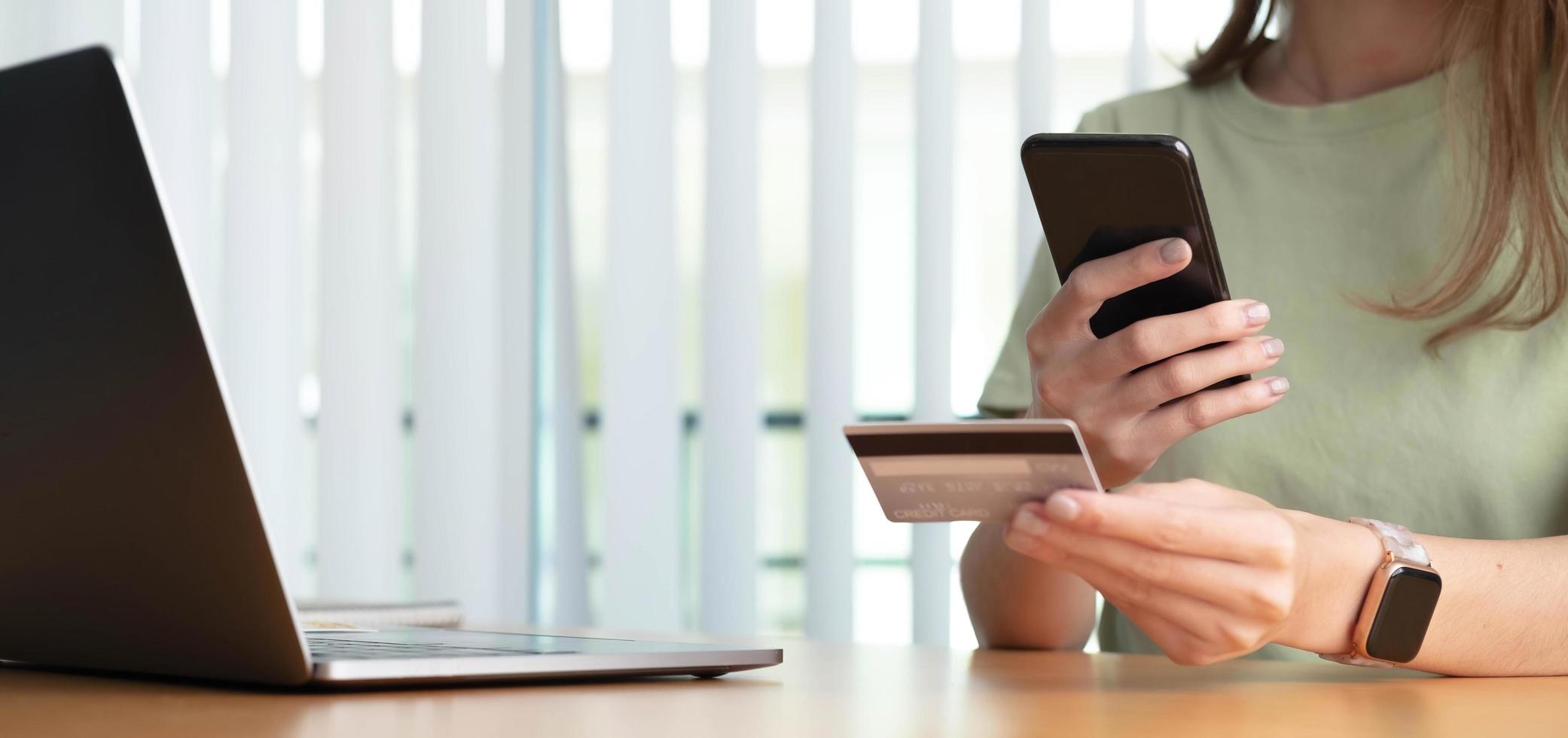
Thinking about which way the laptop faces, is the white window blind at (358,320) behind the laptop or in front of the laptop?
in front

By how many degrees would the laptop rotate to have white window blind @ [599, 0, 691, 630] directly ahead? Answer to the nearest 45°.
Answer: approximately 45° to its left

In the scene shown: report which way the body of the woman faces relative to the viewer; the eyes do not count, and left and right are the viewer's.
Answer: facing the viewer and to the left of the viewer

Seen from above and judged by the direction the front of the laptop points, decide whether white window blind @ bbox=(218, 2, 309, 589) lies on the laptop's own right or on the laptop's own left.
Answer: on the laptop's own left

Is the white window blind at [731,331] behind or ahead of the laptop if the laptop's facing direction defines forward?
ahead

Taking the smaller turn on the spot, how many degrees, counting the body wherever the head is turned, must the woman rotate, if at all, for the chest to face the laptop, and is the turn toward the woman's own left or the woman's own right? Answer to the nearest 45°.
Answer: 0° — they already face it

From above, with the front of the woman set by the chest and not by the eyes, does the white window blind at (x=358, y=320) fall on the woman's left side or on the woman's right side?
on the woman's right side

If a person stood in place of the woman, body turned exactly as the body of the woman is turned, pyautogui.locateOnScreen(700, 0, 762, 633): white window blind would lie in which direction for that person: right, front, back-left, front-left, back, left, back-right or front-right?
right

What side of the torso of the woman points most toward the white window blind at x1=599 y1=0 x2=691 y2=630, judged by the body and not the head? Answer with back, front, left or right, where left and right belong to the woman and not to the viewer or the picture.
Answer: right

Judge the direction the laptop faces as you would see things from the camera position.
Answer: facing away from the viewer and to the right of the viewer
